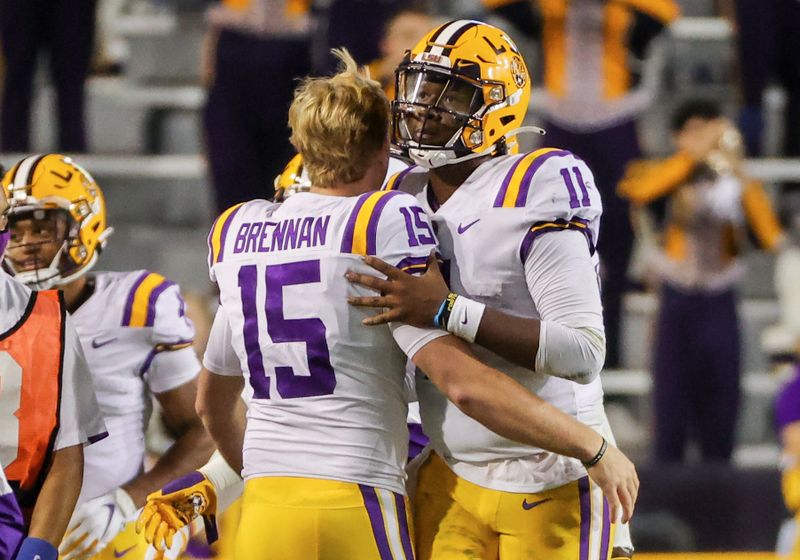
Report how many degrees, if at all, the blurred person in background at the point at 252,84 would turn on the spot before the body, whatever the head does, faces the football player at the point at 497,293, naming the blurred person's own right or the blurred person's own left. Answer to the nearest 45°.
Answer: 0° — they already face them

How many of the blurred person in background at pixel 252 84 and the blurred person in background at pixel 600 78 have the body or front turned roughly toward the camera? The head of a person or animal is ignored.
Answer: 2

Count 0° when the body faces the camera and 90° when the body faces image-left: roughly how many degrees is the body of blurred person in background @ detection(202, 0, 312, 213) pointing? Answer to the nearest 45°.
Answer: approximately 0°

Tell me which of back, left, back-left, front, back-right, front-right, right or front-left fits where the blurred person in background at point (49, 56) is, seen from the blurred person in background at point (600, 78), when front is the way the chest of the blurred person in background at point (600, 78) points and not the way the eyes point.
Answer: right

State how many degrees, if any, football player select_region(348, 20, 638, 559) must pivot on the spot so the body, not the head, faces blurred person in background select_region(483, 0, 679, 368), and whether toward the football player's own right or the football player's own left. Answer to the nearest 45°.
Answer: approximately 135° to the football player's own right

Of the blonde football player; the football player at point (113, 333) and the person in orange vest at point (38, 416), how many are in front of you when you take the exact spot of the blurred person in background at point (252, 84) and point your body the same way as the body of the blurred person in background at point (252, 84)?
3

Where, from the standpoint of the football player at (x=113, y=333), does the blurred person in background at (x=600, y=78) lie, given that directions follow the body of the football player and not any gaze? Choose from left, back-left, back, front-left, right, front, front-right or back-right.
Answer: back

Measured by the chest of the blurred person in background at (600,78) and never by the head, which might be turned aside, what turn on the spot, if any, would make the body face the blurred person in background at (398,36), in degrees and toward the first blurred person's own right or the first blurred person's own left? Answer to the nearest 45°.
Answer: approximately 90° to the first blurred person's own right
